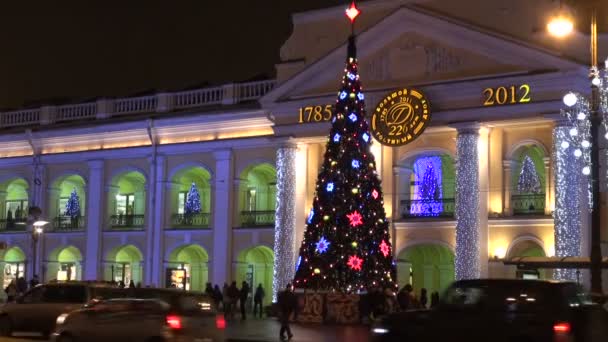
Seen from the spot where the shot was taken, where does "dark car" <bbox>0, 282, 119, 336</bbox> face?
facing to the left of the viewer

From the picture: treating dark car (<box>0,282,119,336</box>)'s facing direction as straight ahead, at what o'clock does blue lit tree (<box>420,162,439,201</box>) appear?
The blue lit tree is roughly at 5 o'clock from the dark car.

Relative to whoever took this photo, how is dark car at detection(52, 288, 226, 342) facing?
facing away from the viewer and to the left of the viewer

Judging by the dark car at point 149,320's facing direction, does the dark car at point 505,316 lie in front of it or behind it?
behind

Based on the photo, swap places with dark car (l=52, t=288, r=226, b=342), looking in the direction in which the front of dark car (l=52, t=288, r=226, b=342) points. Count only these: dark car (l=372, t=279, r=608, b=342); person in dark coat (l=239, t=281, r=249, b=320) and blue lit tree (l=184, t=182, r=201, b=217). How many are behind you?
1

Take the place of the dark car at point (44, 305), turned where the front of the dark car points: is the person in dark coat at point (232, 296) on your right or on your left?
on your right

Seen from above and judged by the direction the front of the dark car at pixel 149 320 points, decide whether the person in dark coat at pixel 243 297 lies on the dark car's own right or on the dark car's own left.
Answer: on the dark car's own right

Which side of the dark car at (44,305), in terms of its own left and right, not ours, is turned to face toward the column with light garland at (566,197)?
back

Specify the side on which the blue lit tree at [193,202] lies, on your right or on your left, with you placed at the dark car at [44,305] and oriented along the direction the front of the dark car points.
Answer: on your right

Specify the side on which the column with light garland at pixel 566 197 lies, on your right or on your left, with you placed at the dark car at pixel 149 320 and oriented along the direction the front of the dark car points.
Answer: on your right
